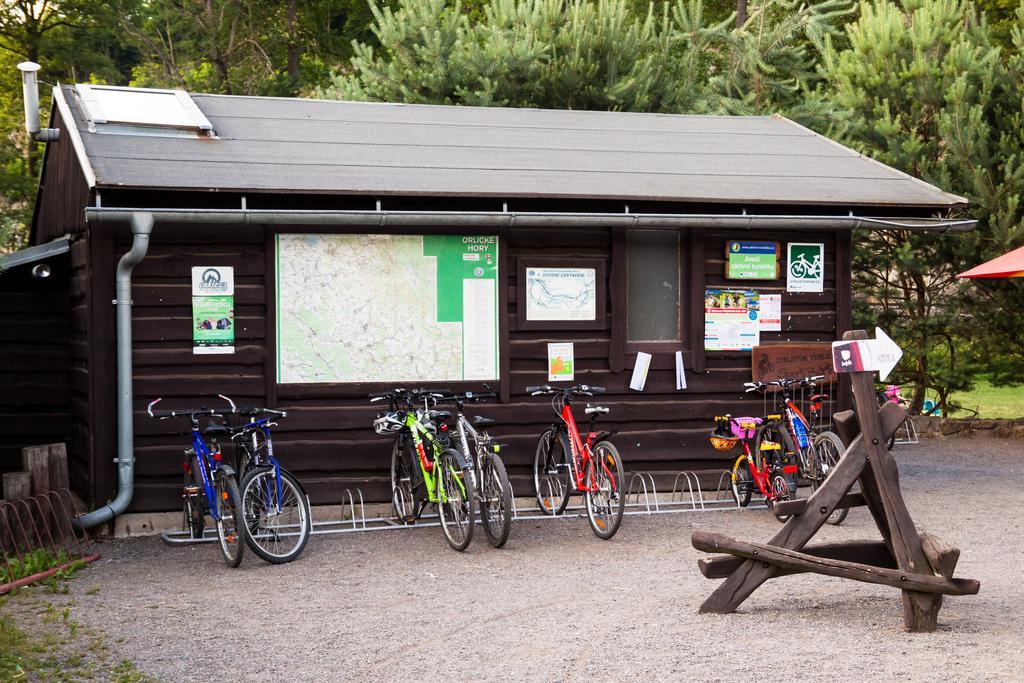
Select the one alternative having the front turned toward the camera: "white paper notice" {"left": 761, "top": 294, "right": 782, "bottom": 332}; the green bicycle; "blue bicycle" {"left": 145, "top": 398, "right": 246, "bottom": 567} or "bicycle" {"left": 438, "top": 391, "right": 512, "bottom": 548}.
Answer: the white paper notice

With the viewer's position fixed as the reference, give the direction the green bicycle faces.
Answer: facing away from the viewer and to the left of the viewer

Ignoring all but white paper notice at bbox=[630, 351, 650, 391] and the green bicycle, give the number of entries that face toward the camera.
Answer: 1

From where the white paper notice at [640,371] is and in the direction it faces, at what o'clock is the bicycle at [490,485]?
The bicycle is roughly at 1 o'clock from the white paper notice.

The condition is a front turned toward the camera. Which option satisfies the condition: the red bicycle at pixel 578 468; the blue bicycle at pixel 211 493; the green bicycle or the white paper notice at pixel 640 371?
the white paper notice

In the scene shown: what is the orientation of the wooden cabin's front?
toward the camera

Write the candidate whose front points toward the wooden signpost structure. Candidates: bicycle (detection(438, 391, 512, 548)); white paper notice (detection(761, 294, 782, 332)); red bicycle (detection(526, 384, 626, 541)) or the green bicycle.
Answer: the white paper notice

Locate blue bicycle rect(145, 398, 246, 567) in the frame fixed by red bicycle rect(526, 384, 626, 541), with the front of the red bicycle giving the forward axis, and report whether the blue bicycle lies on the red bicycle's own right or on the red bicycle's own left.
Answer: on the red bicycle's own left

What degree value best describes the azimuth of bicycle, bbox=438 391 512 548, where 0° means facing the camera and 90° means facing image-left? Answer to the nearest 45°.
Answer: approximately 135°

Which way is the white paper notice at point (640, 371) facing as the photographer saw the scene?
facing the viewer

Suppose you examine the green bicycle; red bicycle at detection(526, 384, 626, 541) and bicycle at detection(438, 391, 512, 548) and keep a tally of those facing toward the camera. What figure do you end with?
0
